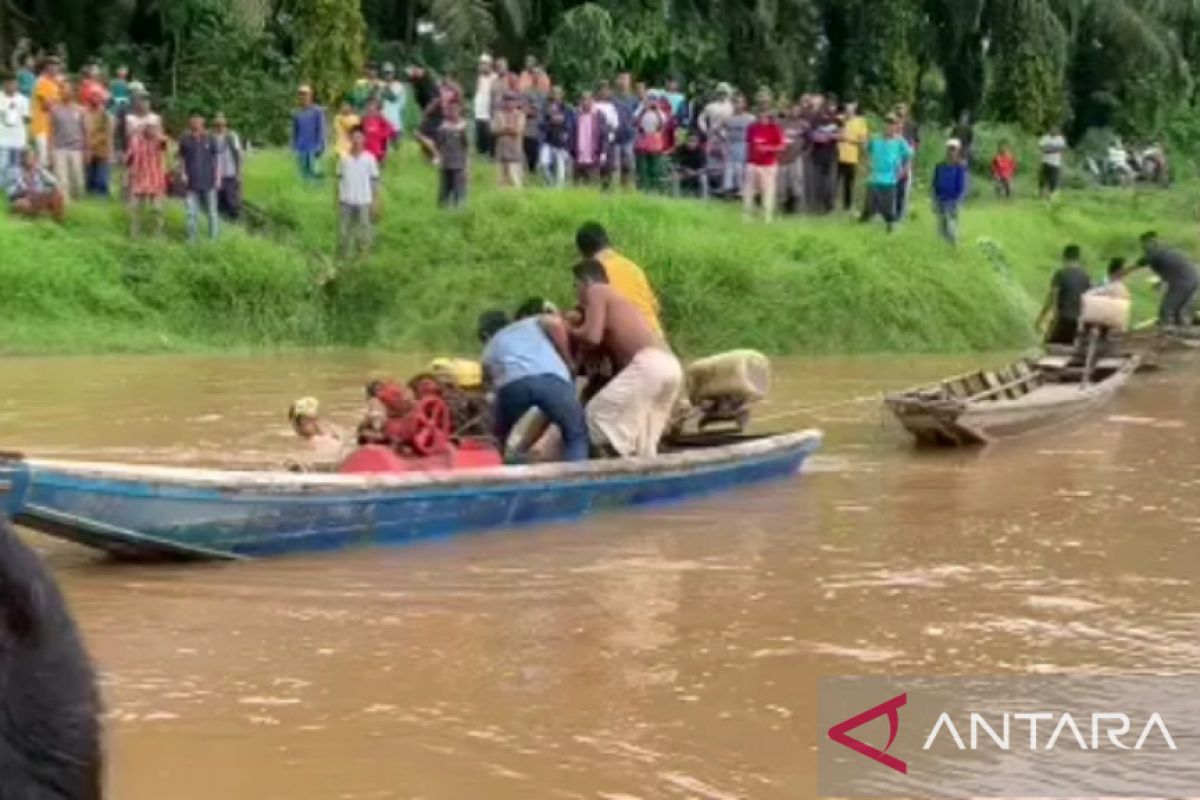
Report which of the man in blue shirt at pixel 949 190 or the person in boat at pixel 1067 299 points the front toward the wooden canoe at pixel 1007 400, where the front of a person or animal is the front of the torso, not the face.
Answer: the man in blue shirt

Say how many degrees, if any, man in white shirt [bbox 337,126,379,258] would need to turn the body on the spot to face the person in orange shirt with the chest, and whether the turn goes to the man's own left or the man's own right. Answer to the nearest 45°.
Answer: approximately 90° to the man's own right

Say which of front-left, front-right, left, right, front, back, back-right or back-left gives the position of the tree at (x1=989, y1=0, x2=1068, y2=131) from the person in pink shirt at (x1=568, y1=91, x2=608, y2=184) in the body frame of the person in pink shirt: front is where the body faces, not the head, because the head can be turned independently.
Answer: back-left

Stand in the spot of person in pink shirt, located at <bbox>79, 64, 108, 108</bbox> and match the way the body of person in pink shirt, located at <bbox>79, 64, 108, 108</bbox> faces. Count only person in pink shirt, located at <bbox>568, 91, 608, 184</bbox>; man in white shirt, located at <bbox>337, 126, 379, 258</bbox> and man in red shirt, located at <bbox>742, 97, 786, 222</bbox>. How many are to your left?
3

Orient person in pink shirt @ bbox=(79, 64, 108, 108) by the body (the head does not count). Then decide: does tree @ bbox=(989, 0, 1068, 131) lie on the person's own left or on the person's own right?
on the person's own left

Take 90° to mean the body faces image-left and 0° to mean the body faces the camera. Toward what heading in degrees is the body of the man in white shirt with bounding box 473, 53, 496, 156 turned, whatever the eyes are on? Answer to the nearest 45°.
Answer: approximately 0°

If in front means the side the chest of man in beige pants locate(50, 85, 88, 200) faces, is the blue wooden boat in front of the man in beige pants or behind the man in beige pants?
in front

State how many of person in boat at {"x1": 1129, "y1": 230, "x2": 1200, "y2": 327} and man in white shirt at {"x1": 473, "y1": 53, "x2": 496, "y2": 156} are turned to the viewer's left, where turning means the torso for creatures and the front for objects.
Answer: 1

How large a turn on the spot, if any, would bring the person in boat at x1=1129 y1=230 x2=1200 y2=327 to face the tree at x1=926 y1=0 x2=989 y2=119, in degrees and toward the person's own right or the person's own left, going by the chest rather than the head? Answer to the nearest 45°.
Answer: approximately 90° to the person's own right

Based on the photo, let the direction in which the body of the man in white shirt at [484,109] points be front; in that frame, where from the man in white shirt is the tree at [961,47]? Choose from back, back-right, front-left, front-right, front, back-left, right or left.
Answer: back-left

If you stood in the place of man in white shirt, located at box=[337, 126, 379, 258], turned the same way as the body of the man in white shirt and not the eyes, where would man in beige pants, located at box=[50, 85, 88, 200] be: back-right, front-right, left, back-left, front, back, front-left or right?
right

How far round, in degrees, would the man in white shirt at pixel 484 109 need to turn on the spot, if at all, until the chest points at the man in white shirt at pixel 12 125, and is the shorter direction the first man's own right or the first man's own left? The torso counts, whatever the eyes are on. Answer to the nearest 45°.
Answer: approximately 45° to the first man's own right

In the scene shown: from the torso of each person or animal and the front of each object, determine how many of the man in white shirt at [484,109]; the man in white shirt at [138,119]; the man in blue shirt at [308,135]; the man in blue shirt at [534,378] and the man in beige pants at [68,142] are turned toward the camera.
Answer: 4
